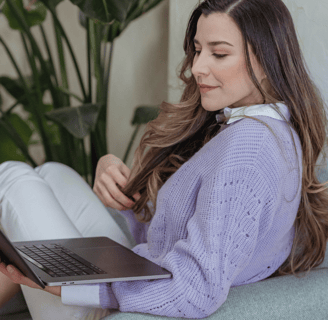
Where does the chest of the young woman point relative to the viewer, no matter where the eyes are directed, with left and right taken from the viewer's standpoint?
facing to the left of the viewer

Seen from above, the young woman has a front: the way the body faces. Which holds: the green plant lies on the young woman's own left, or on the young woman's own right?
on the young woman's own right

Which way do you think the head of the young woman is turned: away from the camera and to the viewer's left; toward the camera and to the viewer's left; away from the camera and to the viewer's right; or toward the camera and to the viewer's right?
toward the camera and to the viewer's left
